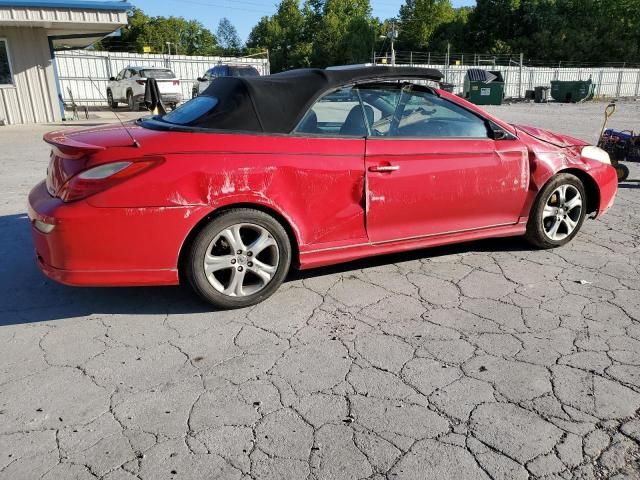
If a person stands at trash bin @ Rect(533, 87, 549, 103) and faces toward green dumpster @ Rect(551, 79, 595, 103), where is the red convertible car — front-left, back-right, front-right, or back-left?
back-right

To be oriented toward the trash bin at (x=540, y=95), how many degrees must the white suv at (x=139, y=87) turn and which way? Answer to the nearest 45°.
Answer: approximately 135° to its right

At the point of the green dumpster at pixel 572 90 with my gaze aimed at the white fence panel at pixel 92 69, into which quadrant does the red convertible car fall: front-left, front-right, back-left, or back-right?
front-left

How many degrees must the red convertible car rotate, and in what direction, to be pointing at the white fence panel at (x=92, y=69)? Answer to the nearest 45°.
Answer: approximately 90° to its left

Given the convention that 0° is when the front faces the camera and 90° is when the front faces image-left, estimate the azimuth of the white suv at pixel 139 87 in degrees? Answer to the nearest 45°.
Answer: approximately 135°

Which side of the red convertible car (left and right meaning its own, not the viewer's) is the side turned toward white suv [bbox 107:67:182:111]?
left

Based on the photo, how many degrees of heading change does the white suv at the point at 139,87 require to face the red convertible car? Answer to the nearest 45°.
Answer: approximately 135° to its left

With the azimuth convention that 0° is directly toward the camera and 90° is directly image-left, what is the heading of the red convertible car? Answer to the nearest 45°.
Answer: approximately 225°

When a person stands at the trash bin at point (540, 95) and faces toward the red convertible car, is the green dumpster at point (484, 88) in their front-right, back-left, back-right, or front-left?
front-right

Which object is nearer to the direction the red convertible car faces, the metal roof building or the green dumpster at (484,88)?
the green dumpster
